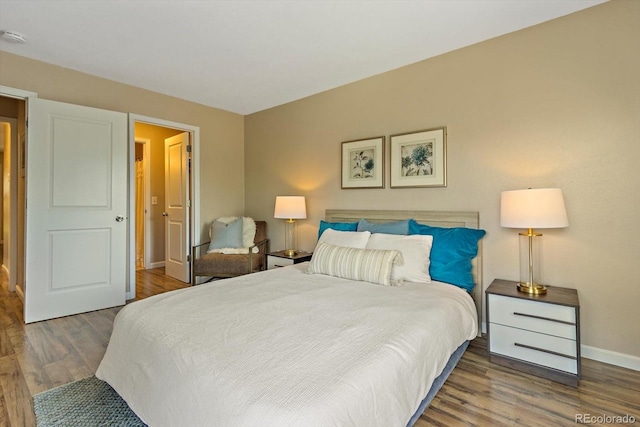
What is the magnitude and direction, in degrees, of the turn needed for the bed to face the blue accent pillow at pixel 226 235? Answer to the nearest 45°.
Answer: approximately 135° to its right

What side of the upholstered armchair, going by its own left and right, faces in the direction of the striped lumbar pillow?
left

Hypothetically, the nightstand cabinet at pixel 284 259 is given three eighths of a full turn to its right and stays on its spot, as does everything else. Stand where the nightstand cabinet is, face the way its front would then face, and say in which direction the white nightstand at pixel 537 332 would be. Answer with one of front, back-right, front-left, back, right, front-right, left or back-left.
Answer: back-right

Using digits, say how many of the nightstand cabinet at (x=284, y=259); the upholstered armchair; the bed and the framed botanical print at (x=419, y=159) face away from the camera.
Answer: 0

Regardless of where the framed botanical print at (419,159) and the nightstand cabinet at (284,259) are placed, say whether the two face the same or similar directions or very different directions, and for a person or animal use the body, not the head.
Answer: same or similar directions

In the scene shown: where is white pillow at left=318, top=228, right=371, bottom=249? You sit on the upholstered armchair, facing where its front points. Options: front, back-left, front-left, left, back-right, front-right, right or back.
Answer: left

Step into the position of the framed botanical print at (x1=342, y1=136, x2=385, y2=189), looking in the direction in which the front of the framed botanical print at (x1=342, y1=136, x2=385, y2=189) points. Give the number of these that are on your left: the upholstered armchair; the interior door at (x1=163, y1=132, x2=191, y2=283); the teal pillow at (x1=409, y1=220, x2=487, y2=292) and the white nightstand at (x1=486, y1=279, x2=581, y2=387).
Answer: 2

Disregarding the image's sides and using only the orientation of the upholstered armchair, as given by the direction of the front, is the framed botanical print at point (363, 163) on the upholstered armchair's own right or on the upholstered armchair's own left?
on the upholstered armchair's own left

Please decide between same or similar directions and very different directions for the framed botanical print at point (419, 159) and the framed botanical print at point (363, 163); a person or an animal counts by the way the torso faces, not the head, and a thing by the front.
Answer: same or similar directions

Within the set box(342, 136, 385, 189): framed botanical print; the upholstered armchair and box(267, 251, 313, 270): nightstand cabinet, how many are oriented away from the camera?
0

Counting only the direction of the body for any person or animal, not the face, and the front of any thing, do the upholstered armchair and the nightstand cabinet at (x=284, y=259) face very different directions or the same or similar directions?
same or similar directions

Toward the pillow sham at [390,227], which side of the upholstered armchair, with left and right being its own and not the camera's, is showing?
left

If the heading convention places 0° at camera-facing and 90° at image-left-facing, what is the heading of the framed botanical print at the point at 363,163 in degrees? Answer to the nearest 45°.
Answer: approximately 45°

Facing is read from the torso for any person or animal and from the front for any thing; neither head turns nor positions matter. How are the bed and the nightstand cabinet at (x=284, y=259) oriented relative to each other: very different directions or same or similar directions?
same or similar directions

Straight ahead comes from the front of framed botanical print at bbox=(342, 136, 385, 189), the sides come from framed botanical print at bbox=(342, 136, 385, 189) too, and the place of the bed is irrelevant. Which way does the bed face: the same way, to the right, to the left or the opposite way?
the same way

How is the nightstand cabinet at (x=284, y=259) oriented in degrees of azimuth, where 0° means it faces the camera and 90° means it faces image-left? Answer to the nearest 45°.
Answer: approximately 45°

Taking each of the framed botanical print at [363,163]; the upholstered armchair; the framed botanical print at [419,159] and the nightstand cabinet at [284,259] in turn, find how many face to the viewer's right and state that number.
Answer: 0

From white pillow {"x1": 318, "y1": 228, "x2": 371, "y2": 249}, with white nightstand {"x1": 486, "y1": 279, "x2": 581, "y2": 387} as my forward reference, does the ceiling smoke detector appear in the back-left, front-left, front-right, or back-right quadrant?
back-right
